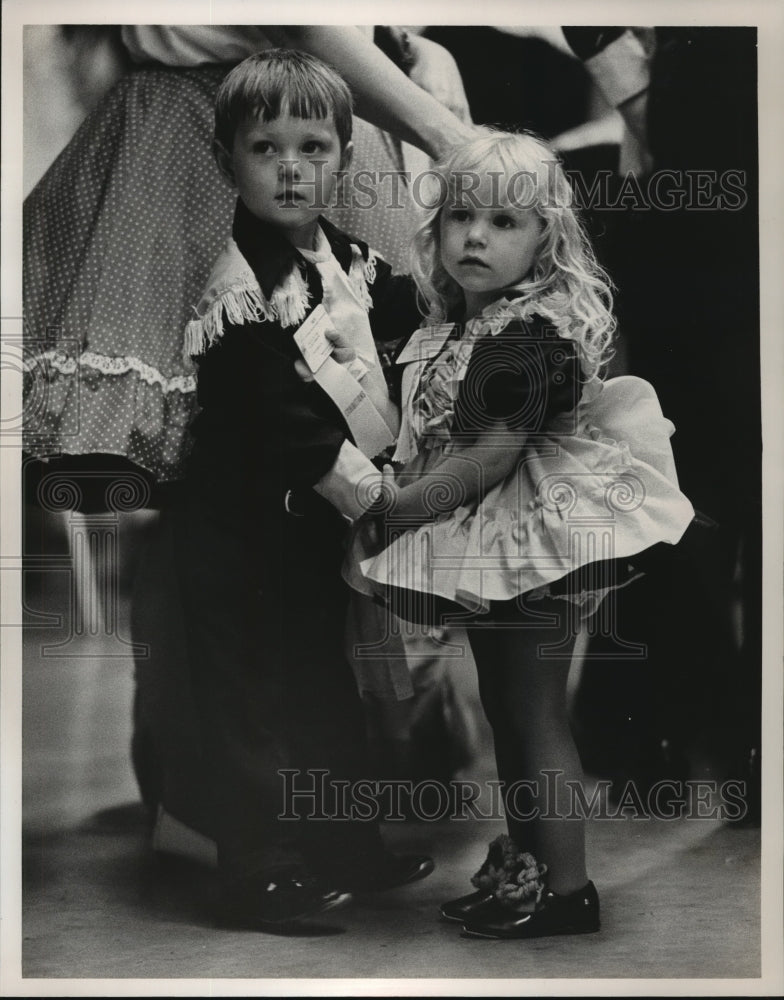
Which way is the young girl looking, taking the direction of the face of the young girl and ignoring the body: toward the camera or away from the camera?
toward the camera

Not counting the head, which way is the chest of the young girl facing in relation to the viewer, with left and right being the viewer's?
facing to the left of the viewer

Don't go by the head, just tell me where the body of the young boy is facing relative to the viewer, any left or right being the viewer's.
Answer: facing the viewer and to the right of the viewer
